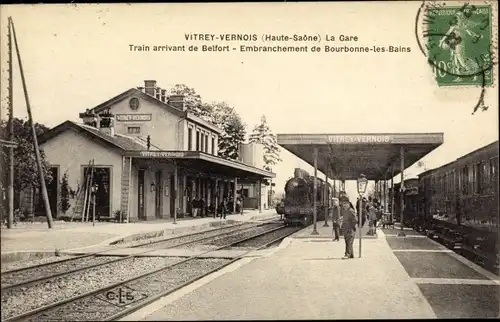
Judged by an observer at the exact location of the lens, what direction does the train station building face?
facing the viewer and to the right of the viewer

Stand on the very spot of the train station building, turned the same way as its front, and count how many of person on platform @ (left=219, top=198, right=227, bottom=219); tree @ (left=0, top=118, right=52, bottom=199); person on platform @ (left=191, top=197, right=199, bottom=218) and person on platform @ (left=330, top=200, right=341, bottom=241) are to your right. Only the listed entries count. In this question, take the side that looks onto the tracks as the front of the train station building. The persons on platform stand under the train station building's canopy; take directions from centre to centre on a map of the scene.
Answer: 1
